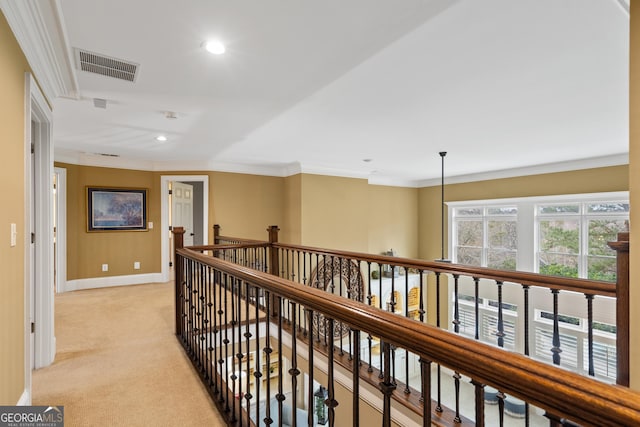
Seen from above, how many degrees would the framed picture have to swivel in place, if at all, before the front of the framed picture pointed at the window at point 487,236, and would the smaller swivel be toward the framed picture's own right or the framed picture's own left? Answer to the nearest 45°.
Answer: approximately 90° to the framed picture's own left

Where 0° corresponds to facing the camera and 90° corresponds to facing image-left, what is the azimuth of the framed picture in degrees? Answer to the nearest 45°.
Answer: approximately 0°

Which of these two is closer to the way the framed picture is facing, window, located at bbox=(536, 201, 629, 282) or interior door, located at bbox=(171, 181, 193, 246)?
the window

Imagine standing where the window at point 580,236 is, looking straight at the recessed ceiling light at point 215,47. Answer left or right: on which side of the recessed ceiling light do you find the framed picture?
right

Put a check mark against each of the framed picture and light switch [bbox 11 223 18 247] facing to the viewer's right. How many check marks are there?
1

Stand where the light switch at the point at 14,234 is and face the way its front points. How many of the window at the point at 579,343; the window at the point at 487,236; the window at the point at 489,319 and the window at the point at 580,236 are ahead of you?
4

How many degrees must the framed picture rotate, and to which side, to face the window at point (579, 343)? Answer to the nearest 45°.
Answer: approximately 45° to its left

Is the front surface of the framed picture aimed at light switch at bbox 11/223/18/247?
yes

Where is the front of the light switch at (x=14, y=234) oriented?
to the viewer's right

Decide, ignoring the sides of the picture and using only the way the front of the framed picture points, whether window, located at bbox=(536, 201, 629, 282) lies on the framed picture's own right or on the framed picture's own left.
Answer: on the framed picture's own left

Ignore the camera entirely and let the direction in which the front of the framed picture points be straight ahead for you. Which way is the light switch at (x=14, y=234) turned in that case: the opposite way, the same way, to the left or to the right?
to the left

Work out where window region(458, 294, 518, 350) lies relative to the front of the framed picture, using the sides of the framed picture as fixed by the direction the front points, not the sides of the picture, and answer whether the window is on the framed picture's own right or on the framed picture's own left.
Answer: on the framed picture's own left
